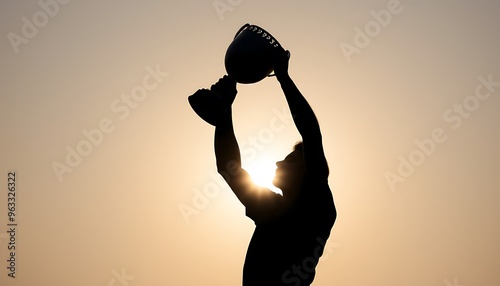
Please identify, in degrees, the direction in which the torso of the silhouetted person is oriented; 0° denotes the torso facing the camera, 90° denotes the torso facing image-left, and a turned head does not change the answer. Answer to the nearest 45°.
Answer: approximately 90°

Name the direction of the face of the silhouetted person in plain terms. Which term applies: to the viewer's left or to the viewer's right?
to the viewer's left
